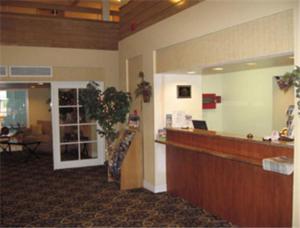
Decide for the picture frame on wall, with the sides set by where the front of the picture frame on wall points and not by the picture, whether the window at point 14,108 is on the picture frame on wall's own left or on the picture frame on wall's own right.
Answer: on the picture frame on wall's own right

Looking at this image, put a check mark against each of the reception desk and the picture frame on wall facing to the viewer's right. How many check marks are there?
0

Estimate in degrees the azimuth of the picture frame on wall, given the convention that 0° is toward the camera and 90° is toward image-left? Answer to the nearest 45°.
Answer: approximately 0°

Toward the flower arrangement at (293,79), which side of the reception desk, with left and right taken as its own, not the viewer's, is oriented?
left

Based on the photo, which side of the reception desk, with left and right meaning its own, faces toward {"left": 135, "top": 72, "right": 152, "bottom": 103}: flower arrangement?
right

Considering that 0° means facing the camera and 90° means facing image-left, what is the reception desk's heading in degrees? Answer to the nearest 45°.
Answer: approximately 45°

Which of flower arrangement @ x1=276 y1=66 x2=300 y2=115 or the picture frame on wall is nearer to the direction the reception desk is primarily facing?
the flower arrangement

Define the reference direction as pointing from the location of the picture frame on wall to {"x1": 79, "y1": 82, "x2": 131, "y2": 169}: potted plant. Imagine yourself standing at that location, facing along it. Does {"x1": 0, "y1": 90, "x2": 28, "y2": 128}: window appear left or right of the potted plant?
right

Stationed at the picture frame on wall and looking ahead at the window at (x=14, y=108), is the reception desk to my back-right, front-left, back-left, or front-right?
back-left

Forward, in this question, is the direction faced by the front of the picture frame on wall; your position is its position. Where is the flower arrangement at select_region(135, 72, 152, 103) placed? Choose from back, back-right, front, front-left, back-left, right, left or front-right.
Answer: right

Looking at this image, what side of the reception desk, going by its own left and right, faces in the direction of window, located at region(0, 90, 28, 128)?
right
